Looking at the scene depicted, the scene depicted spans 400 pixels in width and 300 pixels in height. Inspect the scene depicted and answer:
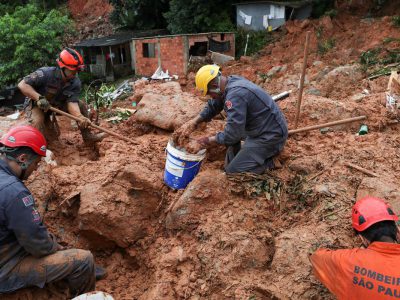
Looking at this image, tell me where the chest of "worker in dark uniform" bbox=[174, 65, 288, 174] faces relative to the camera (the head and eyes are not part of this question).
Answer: to the viewer's left

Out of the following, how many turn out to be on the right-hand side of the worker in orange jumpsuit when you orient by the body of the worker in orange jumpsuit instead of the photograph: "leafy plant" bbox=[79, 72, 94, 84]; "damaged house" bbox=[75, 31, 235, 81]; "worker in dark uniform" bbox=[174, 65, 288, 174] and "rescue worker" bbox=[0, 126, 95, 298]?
0

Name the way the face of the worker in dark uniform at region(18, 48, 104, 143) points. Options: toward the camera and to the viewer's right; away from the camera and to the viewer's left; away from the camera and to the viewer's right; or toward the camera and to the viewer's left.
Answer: toward the camera and to the viewer's right

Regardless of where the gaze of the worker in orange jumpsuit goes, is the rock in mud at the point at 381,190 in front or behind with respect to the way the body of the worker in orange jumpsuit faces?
in front

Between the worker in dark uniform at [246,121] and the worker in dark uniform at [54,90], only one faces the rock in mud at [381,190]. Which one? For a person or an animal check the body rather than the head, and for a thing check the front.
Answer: the worker in dark uniform at [54,90]

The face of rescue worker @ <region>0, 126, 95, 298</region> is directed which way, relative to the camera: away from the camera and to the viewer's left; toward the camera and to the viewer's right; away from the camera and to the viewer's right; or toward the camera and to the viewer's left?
away from the camera and to the viewer's right

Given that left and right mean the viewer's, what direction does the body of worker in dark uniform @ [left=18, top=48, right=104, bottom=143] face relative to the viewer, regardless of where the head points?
facing the viewer and to the right of the viewer

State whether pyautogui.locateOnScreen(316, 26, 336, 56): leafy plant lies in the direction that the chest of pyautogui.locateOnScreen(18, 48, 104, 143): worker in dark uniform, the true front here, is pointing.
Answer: no

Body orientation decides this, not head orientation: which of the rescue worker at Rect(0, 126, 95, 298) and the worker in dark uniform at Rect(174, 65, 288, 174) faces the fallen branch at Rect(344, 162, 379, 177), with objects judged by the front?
the rescue worker

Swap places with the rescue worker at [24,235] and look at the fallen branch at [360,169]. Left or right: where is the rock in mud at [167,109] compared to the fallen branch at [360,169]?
left

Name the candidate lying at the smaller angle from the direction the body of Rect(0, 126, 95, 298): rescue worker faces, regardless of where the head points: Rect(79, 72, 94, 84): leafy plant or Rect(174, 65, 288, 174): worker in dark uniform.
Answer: the worker in dark uniform

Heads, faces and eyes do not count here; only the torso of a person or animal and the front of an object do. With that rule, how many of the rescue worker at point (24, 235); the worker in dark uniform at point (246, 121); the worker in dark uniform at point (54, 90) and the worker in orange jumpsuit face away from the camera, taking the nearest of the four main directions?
1

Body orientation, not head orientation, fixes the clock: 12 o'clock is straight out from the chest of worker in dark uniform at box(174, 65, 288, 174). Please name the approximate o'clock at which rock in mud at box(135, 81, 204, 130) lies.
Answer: The rock in mud is roughly at 2 o'clock from the worker in dark uniform.

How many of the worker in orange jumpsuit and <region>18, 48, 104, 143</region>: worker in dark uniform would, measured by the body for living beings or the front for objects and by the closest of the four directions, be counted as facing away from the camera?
1

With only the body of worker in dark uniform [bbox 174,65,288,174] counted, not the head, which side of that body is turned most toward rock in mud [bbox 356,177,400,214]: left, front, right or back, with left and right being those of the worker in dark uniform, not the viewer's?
back

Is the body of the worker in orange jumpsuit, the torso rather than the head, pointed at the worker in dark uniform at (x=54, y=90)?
no

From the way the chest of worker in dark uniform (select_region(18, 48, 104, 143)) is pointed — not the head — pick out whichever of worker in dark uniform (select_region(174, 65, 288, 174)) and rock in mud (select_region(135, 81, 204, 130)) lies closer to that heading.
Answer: the worker in dark uniform

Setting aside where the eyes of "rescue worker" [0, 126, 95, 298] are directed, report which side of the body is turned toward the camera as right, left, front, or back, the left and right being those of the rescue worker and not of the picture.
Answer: right

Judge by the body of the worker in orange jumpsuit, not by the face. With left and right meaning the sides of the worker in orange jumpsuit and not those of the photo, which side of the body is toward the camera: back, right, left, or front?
back
